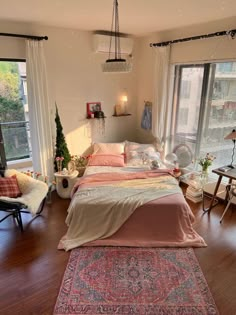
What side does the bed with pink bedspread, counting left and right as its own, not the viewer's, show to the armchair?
right

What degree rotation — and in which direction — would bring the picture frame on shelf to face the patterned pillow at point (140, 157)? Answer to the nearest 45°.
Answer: approximately 45° to its left

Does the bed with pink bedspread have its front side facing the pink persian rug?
yes

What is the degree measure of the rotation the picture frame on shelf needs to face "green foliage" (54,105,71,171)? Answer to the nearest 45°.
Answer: approximately 45° to its right

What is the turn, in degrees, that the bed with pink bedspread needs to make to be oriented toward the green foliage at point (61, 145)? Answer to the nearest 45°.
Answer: approximately 135° to its right

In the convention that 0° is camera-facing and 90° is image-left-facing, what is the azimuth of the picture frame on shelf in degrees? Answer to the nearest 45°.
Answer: approximately 0°

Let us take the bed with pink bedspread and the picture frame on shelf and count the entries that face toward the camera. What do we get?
2

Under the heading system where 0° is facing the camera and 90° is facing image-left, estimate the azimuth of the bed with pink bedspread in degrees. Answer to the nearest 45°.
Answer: approximately 0°

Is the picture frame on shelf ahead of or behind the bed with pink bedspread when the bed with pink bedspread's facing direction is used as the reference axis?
behind
